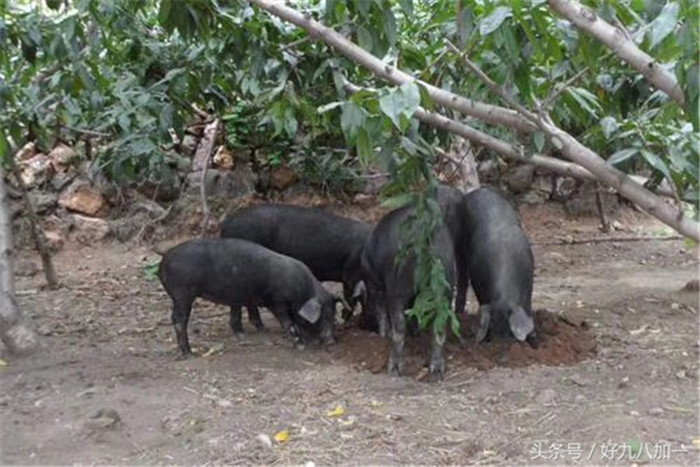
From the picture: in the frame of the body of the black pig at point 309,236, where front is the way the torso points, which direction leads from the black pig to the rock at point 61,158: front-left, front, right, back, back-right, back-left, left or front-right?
back-left

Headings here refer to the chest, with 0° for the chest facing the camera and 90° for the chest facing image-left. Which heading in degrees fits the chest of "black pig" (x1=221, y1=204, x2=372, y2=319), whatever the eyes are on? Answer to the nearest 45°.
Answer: approximately 270°

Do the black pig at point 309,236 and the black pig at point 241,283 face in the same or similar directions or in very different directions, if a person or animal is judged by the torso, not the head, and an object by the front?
same or similar directions

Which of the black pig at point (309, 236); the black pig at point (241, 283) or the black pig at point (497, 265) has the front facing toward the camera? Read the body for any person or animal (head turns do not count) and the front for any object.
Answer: the black pig at point (497, 265)

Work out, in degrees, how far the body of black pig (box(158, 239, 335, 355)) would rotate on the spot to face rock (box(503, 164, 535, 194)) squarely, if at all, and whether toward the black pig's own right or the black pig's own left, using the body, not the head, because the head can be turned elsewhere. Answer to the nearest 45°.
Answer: approximately 45° to the black pig's own left

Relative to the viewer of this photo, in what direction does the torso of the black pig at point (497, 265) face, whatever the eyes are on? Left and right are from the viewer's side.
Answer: facing the viewer

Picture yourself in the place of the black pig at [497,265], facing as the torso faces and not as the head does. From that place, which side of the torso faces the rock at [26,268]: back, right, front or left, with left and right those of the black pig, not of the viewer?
right

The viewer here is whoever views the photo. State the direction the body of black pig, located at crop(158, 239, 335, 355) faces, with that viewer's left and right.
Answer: facing to the right of the viewer

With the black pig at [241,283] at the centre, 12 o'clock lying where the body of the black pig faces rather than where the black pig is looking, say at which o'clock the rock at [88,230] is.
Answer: The rock is roughly at 8 o'clock from the black pig.

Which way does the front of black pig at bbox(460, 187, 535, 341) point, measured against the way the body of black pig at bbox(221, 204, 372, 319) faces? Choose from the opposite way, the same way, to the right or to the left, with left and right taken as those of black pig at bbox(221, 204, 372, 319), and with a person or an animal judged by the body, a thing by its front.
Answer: to the right

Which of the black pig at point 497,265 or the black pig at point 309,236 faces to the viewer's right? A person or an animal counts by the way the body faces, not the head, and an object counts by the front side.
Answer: the black pig at point 309,236

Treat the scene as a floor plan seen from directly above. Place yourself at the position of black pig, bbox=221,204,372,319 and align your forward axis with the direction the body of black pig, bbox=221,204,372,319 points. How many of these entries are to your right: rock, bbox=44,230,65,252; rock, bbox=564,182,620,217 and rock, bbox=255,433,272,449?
1

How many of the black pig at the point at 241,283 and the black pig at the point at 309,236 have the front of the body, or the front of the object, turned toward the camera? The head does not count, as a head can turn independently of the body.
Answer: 0

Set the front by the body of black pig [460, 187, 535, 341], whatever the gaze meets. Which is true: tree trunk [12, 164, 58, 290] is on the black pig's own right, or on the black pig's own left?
on the black pig's own right

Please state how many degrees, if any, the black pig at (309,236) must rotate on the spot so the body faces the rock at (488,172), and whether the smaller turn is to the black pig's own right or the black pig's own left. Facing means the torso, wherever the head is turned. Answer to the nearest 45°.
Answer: approximately 45° to the black pig's own left
